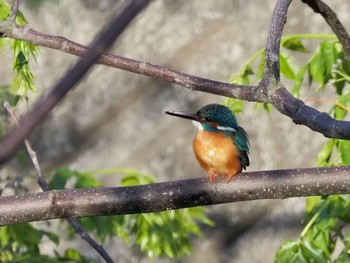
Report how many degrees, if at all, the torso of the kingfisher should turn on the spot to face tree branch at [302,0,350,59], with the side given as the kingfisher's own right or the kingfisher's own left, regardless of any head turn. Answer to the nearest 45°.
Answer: approximately 90° to the kingfisher's own left

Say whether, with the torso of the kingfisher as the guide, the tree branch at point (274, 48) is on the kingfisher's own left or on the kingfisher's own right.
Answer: on the kingfisher's own left

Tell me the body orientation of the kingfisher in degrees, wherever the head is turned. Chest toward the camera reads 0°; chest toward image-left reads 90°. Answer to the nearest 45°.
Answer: approximately 45°
